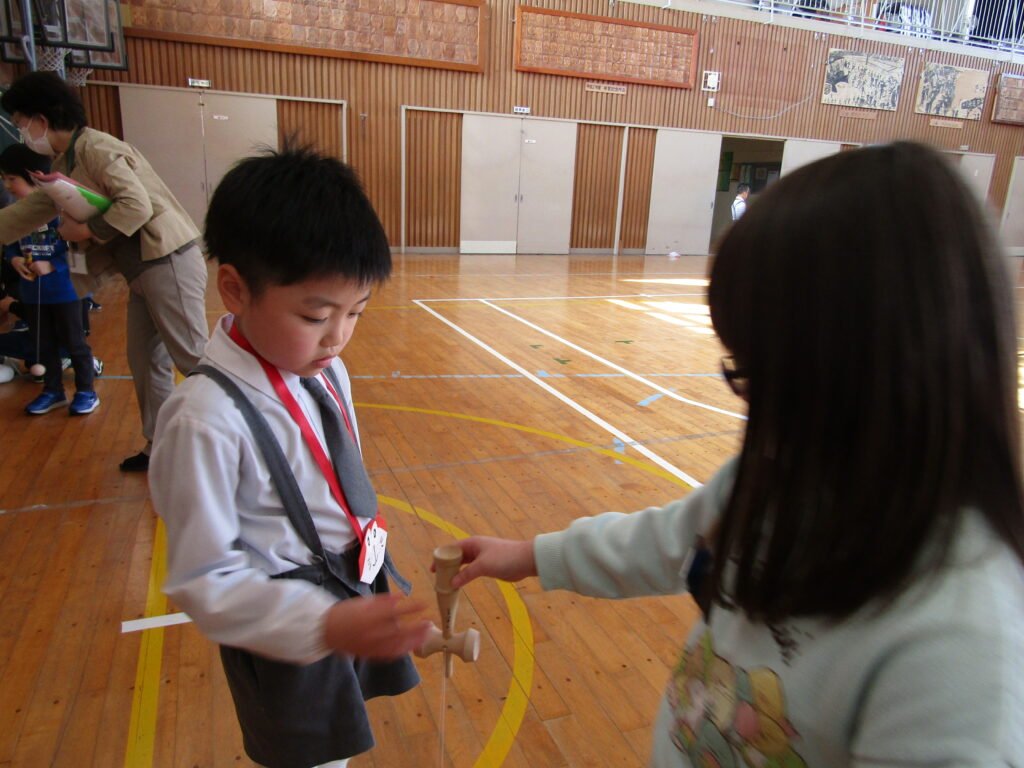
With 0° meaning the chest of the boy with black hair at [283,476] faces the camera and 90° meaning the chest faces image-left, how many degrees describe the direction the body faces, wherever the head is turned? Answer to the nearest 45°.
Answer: approximately 315°

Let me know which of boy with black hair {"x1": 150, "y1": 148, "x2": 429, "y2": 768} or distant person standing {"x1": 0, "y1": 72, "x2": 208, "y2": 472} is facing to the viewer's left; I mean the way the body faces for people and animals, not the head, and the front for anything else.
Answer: the distant person standing

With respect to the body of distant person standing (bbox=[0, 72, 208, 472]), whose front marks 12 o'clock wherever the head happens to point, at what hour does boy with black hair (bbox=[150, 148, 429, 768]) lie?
The boy with black hair is roughly at 9 o'clock from the distant person standing.

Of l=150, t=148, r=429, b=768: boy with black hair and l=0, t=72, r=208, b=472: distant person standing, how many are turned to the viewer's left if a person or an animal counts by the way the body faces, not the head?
1

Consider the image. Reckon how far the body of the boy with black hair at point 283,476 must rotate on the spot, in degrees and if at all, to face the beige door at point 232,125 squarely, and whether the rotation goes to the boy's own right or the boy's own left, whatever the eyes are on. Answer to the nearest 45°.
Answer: approximately 135° to the boy's own left

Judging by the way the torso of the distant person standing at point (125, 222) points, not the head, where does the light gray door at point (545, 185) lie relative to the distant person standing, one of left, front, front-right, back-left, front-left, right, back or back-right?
back-right

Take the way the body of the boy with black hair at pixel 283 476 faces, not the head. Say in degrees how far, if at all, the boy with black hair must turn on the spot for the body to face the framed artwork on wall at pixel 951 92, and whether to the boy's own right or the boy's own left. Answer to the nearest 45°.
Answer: approximately 90° to the boy's own left

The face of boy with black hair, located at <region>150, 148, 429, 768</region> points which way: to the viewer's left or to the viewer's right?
to the viewer's right

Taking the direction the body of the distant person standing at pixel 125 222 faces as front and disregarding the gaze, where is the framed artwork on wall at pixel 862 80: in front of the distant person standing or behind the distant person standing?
behind

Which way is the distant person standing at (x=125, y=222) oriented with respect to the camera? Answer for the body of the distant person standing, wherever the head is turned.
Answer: to the viewer's left

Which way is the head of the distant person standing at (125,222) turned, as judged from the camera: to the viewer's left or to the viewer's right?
to the viewer's left

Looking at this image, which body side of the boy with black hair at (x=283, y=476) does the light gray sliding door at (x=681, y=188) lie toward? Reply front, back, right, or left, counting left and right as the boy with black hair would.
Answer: left
